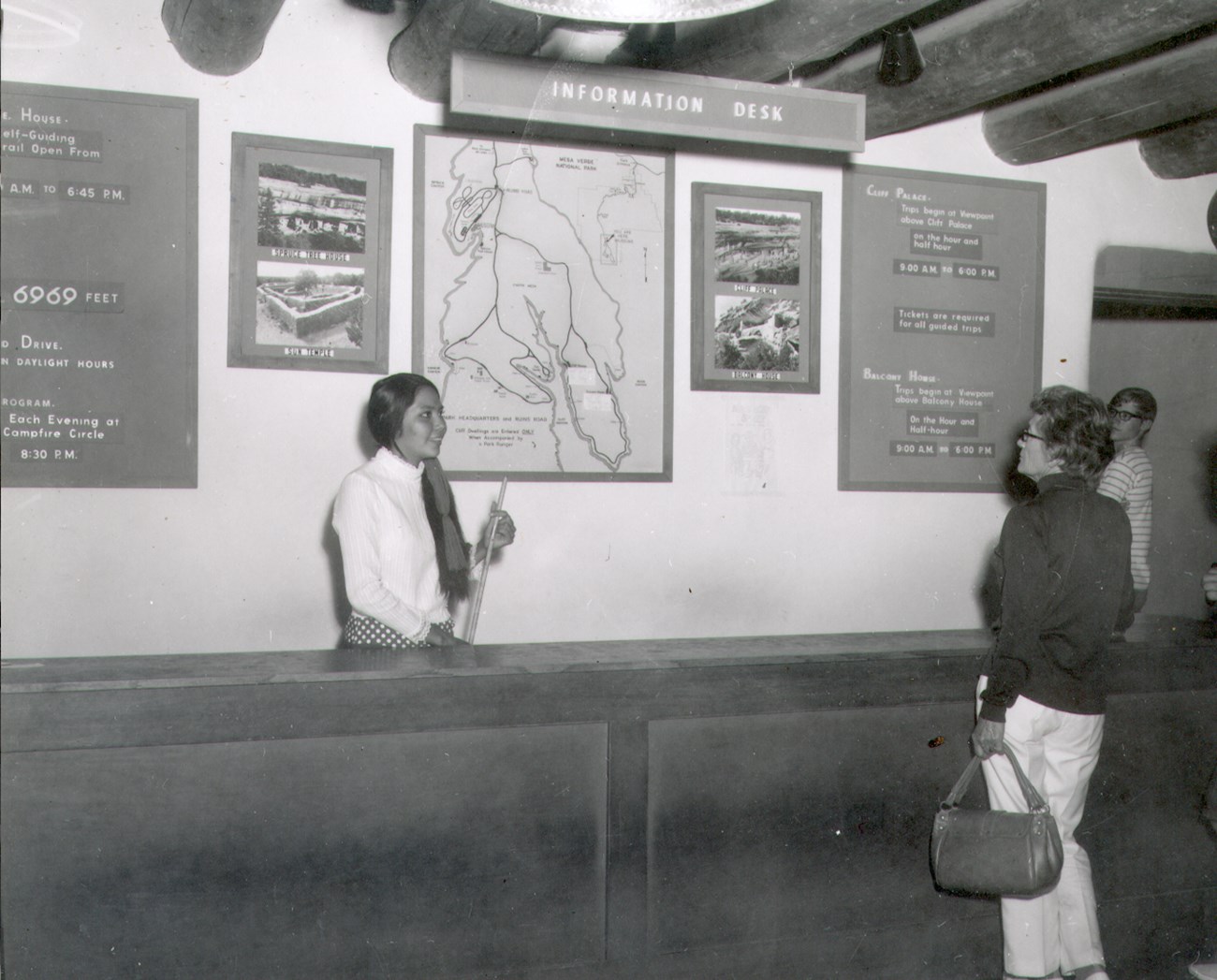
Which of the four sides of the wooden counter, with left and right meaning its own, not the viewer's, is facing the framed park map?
back

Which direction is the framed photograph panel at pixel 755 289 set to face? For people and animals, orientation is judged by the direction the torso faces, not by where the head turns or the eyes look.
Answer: toward the camera

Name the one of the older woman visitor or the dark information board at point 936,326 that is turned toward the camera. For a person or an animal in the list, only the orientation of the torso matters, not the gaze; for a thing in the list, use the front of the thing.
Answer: the dark information board

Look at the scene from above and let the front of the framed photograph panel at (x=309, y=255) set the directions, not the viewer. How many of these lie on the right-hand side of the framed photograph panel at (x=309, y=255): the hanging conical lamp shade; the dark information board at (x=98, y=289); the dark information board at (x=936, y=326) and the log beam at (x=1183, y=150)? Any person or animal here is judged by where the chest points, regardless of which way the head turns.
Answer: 1

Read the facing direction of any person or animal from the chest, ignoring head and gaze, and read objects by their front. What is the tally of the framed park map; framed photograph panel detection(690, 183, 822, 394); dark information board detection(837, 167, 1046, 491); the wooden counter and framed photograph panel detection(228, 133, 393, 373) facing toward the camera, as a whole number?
5

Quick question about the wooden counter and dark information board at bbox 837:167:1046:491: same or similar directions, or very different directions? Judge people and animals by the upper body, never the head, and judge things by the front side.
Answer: same or similar directions

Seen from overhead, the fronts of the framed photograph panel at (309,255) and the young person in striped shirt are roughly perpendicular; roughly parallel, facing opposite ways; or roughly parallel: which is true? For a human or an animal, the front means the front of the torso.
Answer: roughly perpendicular

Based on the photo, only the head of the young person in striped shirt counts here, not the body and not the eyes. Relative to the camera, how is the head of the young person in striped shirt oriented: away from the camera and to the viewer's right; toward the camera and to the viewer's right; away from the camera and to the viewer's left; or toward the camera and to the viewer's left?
toward the camera and to the viewer's left

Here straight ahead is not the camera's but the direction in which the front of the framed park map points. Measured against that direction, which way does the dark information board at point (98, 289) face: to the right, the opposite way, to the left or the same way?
the same way

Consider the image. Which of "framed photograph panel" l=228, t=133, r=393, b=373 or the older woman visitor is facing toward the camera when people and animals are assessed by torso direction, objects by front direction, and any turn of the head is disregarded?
the framed photograph panel

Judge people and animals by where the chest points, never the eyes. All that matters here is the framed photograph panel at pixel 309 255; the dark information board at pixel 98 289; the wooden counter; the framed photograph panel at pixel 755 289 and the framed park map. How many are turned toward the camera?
5

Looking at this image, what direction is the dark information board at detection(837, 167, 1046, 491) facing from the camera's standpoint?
toward the camera

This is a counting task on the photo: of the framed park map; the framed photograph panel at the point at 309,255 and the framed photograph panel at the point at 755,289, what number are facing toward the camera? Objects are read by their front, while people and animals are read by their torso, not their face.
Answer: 3

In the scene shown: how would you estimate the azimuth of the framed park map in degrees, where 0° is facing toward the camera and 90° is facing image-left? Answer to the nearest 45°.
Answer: approximately 0°

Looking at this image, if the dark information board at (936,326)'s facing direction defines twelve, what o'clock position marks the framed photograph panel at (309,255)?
The framed photograph panel is roughly at 2 o'clock from the dark information board.

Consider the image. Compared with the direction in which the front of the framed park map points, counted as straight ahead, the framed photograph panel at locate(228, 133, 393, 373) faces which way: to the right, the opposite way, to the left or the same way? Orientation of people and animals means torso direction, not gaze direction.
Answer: the same way

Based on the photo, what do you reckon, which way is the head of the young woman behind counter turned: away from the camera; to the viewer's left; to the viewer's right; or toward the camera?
to the viewer's right
